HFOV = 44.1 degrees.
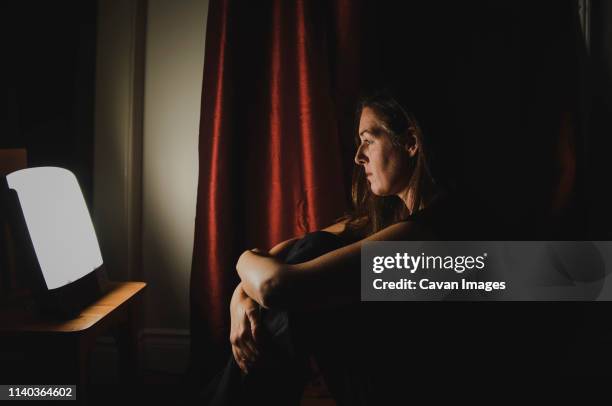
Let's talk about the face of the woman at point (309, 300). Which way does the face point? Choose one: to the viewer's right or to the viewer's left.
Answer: to the viewer's left

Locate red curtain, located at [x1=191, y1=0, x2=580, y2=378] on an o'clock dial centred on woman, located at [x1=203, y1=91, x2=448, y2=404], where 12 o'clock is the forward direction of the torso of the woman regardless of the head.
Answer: The red curtain is roughly at 3 o'clock from the woman.

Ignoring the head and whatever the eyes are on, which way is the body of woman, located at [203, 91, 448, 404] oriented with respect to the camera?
to the viewer's left

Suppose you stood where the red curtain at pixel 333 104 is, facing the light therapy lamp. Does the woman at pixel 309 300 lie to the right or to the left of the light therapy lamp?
left

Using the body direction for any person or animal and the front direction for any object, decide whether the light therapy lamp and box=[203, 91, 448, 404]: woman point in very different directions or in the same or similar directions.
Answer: very different directions

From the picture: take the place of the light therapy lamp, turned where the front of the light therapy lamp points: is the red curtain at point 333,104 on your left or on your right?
on your left

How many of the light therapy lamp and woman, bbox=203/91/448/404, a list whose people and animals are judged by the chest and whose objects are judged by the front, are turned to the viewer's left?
1
